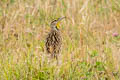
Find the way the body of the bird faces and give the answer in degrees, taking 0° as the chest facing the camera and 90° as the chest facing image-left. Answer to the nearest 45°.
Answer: approximately 225°
